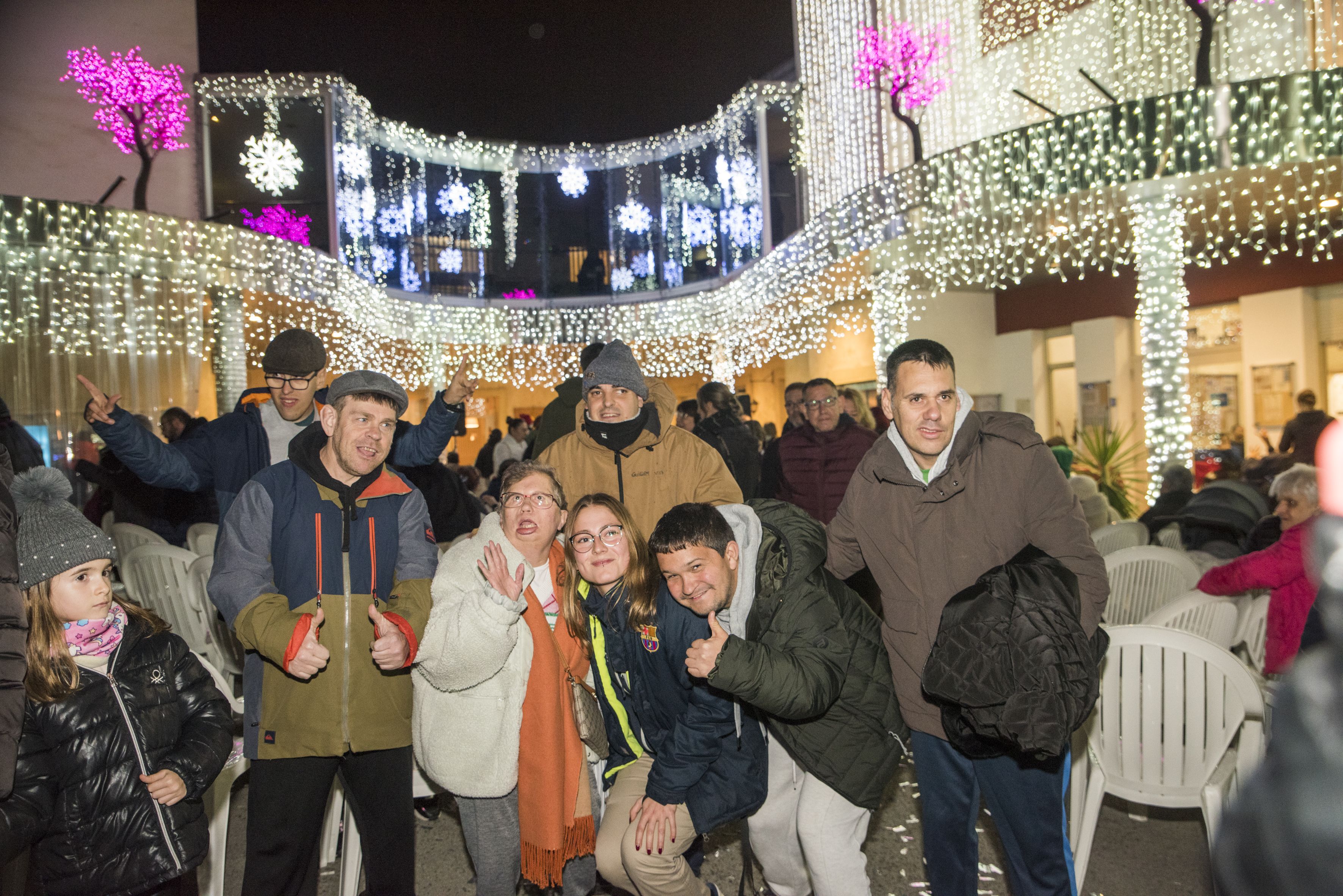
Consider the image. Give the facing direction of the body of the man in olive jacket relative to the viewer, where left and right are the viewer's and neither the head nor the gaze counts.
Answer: facing the viewer and to the left of the viewer

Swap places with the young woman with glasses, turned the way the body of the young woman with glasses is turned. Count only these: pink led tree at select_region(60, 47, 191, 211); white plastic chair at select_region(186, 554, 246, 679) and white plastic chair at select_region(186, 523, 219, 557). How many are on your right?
3

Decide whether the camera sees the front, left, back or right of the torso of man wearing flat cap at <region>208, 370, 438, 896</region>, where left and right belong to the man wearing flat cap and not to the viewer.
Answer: front

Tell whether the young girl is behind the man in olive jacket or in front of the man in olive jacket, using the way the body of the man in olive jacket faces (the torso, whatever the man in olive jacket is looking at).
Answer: in front

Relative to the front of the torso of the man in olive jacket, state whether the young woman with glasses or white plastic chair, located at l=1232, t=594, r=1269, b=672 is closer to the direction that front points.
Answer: the young woman with glasses

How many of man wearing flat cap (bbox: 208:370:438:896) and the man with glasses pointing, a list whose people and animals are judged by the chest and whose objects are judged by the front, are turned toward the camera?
2

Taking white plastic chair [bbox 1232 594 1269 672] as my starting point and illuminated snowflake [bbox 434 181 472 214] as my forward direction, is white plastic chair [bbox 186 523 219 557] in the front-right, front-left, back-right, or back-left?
front-left

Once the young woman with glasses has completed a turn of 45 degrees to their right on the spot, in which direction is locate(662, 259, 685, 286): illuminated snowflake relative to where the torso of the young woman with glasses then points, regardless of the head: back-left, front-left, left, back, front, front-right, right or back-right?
right

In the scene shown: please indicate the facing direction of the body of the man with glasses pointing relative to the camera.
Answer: toward the camera

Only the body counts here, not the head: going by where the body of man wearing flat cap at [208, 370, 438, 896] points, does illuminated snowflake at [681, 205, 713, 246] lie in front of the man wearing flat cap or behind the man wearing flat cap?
behind

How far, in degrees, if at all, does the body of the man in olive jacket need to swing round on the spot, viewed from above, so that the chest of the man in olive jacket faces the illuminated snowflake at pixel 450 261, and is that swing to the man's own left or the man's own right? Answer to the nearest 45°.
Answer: approximately 90° to the man's own right

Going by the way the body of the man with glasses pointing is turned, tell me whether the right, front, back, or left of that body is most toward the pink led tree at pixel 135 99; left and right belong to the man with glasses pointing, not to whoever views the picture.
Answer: back

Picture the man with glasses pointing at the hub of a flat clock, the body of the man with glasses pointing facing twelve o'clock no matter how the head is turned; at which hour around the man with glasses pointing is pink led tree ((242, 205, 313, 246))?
The pink led tree is roughly at 6 o'clock from the man with glasses pointing.

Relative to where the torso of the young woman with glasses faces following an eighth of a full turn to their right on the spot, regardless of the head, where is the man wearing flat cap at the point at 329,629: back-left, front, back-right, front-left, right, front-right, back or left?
front

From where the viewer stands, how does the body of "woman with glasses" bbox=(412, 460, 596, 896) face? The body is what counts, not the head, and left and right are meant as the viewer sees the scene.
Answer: facing the viewer and to the right of the viewer
